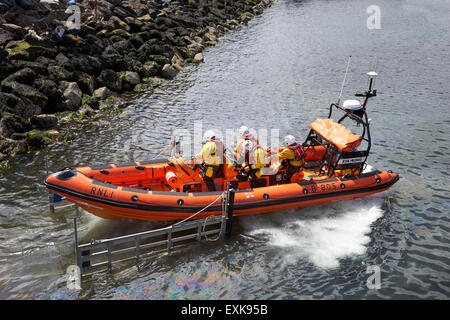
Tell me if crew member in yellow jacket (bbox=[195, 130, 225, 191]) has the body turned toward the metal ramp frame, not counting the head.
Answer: no

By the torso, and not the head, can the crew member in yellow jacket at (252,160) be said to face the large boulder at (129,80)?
no

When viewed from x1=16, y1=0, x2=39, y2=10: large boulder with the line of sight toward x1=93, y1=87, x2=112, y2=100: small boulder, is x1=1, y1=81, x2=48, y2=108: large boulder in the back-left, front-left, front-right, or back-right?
front-right

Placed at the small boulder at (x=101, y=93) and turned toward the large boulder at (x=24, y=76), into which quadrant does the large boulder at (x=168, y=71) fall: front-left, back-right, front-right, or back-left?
back-right

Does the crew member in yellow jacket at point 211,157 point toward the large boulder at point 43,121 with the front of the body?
yes

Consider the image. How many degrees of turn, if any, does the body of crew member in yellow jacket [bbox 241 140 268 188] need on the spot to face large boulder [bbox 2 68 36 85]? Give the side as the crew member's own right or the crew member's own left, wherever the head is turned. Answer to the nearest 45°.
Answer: approximately 45° to the crew member's own right

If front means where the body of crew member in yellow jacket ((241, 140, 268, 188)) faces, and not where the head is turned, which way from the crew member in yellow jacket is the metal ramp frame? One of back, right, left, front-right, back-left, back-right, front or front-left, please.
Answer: front-left

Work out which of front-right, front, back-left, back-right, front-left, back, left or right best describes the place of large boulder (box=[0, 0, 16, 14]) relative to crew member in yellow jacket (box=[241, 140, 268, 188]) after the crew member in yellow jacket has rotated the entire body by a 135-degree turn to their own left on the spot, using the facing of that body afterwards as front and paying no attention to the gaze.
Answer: back

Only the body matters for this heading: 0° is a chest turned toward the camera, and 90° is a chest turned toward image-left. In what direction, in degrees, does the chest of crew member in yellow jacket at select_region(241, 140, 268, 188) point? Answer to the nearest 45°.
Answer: approximately 90°

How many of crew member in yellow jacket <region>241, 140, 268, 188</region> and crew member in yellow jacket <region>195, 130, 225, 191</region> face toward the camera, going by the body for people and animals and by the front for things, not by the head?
0

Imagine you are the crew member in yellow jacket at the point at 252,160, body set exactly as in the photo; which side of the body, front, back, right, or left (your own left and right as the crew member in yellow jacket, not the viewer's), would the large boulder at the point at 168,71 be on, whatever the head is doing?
right
